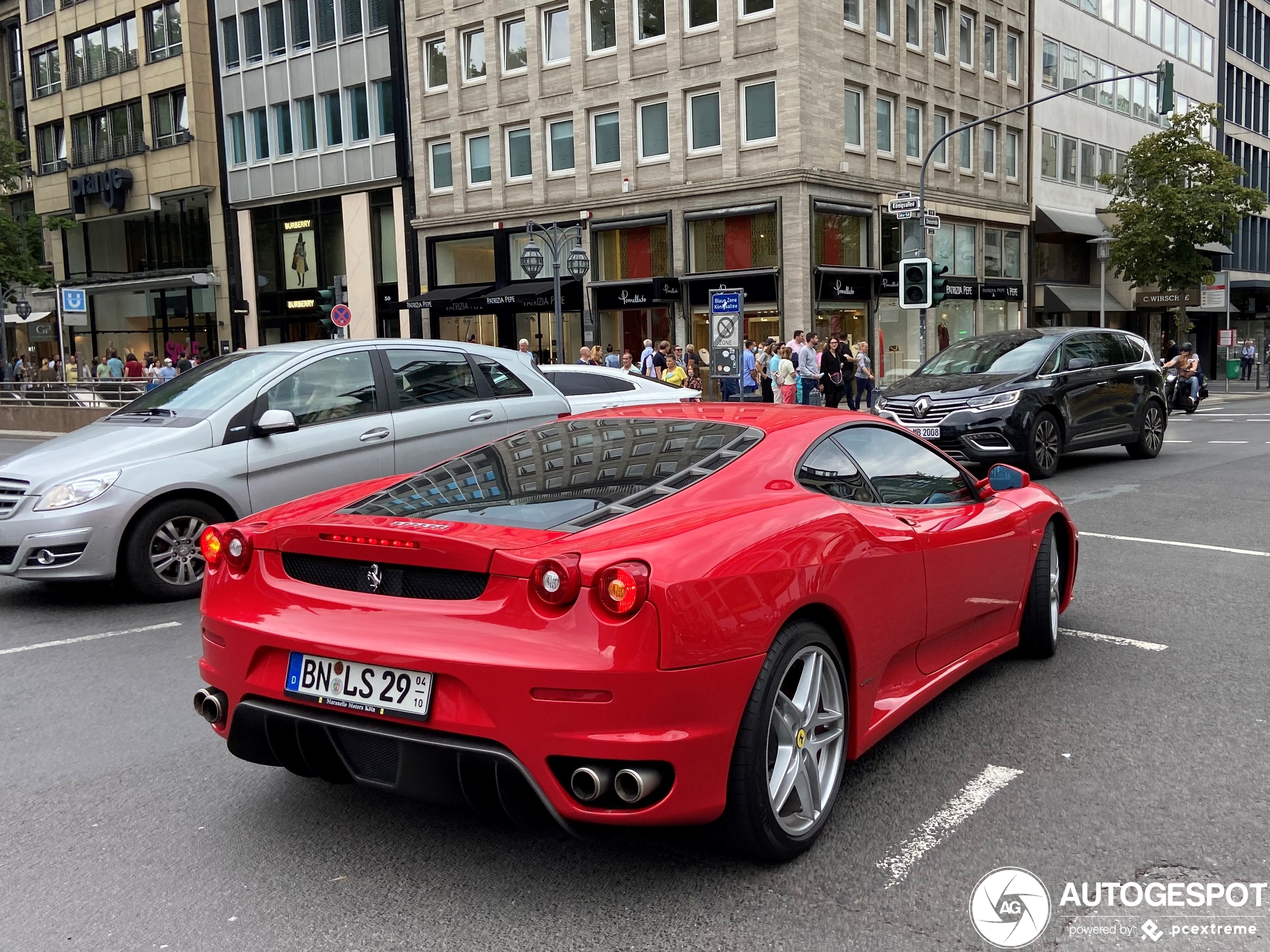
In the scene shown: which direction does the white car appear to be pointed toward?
to the viewer's left

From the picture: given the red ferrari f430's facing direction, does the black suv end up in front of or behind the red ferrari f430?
in front

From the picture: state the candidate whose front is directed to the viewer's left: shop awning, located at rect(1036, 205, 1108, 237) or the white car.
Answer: the white car

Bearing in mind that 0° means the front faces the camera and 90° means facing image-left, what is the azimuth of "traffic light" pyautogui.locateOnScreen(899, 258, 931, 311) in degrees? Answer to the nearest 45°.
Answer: approximately 0°

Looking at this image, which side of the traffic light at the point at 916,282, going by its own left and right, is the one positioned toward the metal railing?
right

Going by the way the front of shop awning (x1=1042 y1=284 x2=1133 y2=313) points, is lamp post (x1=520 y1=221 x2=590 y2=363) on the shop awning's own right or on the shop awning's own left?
on the shop awning's own right

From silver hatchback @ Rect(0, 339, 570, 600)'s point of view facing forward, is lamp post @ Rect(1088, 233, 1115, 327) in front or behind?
behind

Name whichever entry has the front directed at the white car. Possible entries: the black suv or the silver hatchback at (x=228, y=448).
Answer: the black suv

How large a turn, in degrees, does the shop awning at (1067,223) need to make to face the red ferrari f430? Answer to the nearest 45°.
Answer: approximately 45° to its right
